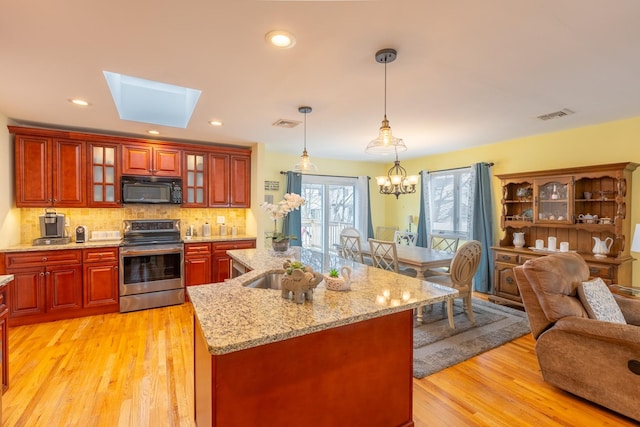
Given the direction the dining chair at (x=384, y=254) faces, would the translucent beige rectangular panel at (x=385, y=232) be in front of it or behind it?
in front

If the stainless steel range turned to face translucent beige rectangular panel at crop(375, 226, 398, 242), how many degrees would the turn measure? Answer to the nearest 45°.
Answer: approximately 90° to its left

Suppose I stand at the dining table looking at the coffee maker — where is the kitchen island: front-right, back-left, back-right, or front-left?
front-left

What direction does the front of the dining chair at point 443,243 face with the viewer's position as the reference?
facing the viewer and to the left of the viewer

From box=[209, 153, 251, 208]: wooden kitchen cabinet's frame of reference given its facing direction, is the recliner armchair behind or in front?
in front

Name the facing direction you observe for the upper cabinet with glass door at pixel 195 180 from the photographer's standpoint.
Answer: facing the viewer

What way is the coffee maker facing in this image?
toward the camera

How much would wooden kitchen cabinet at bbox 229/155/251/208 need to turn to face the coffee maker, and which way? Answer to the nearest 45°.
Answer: approximately 90° to its right

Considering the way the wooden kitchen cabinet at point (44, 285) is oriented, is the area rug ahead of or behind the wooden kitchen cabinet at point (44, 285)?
ahead

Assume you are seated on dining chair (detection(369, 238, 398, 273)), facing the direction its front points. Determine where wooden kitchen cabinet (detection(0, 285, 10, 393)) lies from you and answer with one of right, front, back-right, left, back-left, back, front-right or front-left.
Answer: back

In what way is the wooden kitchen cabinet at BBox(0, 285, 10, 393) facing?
to the viewer's right

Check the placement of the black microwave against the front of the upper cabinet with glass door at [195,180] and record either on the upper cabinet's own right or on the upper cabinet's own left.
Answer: on the upper cabinet's own right

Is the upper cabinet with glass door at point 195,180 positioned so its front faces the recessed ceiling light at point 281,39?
yes
